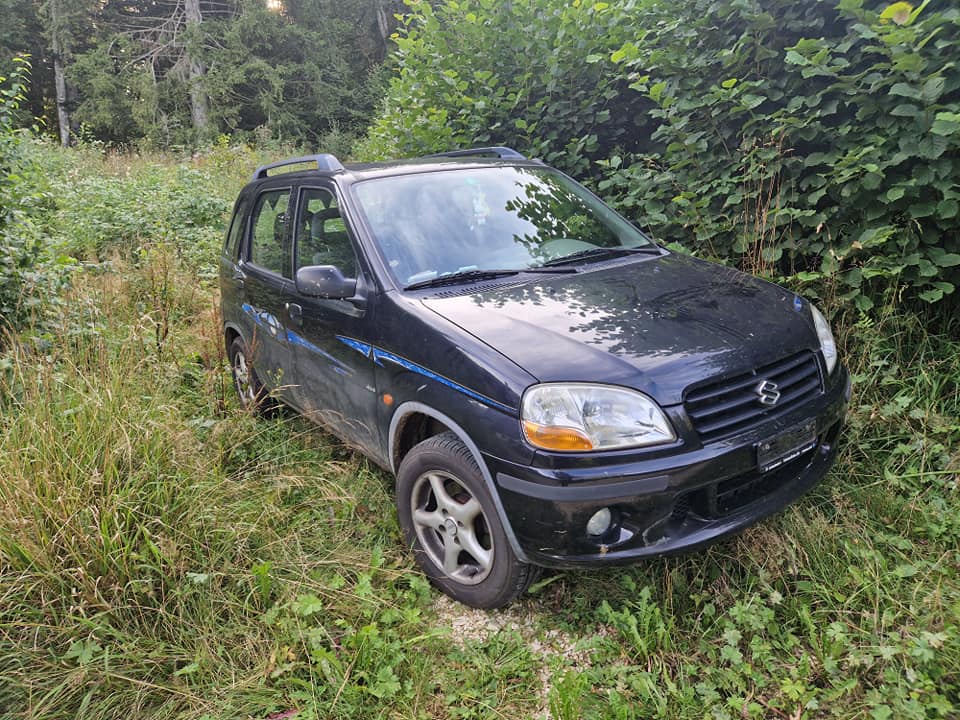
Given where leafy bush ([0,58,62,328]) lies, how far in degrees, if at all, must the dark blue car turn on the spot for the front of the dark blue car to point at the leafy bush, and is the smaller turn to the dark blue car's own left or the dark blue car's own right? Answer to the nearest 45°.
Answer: approximately 180°

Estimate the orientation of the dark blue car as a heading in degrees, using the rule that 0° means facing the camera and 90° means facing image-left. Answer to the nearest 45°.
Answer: approximately 315°

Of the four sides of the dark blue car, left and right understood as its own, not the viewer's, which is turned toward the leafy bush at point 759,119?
left

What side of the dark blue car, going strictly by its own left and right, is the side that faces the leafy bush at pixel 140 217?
back
